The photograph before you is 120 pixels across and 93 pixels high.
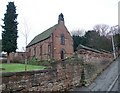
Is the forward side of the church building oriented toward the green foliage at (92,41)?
no

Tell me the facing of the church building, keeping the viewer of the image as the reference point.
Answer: facing the viewer and to the right of the viewer

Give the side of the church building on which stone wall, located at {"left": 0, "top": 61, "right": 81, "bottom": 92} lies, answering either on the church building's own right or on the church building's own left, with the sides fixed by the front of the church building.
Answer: on the church building's own right

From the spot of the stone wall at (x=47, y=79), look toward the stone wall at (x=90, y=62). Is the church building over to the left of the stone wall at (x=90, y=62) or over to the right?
left

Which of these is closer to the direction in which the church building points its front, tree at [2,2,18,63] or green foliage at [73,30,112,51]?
the green foliage

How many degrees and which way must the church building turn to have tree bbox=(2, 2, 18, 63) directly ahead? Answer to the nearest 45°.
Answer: approximately 90° to its right

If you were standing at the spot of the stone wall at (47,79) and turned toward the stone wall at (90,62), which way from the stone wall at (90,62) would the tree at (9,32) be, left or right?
left
